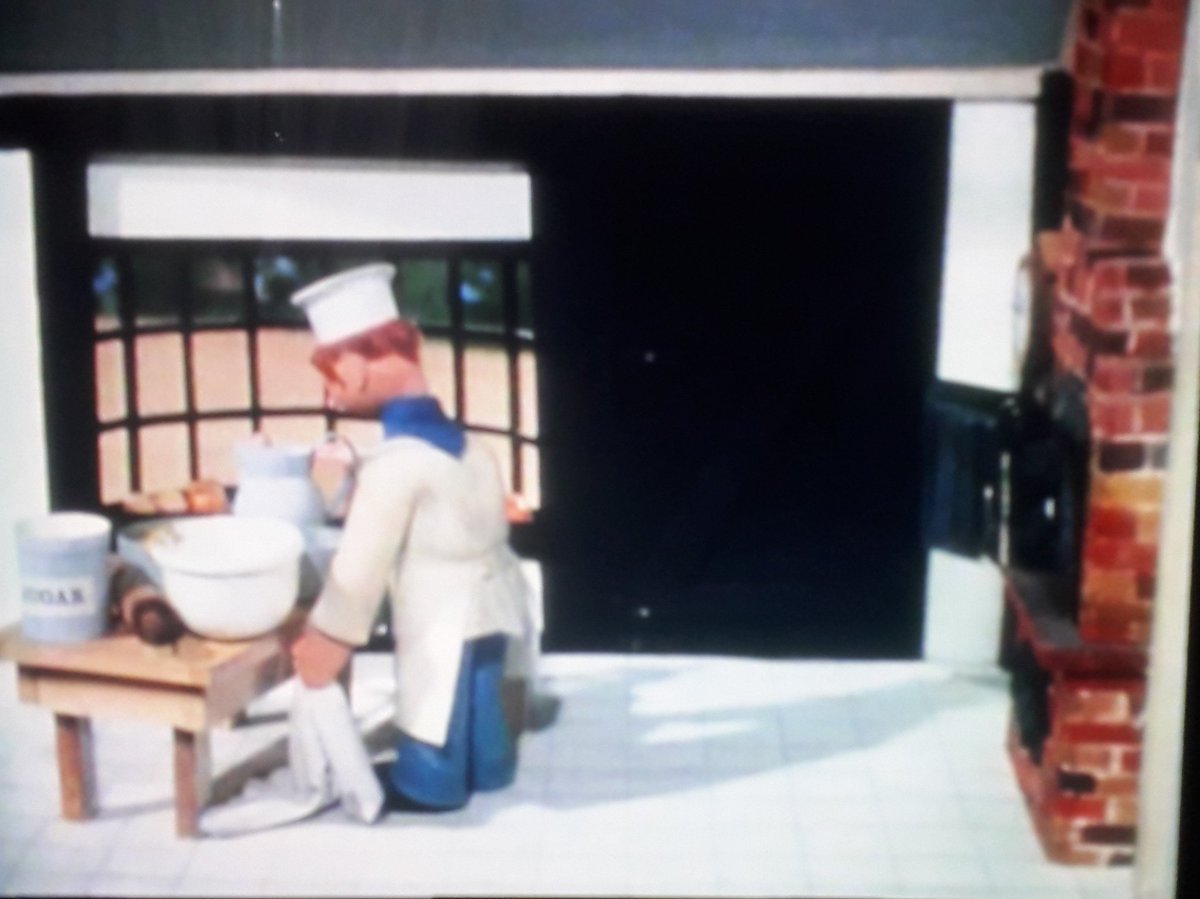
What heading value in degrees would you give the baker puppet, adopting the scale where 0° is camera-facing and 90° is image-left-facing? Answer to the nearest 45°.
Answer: approximately 90°
